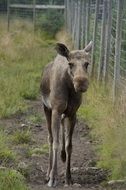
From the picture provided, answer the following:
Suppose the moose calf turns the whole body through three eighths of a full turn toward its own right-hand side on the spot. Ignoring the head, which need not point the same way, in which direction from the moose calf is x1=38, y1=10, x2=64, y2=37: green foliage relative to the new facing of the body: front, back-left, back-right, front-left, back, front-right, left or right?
front-right

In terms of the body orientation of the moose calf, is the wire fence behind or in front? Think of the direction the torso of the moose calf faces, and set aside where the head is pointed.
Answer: behind

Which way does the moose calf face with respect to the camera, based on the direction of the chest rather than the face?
toward the camera
